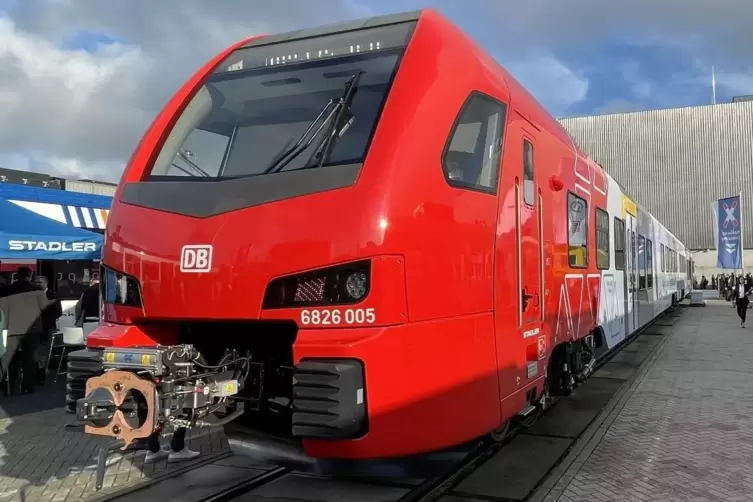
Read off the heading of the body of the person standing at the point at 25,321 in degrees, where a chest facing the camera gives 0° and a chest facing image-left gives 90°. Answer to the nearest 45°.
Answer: approximately 180°

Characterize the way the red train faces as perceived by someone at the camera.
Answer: facing the viewer and to the left of the viewer

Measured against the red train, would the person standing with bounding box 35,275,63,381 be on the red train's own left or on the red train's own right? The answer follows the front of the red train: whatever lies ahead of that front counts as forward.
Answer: on the red train's own right

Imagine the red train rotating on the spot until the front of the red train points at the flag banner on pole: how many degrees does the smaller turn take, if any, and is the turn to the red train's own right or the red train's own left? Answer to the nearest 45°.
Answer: approximately 180°
